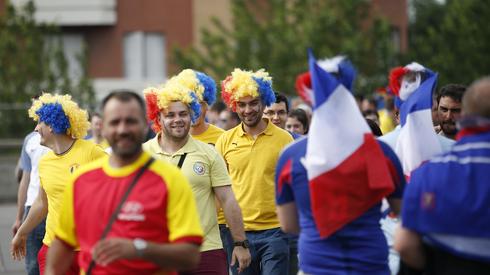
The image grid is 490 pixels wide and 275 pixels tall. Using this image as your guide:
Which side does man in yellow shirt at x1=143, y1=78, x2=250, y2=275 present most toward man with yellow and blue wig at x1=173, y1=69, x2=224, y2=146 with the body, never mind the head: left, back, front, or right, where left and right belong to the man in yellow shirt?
back

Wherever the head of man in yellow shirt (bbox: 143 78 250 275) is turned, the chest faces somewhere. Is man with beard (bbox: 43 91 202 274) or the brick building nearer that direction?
the man with beard

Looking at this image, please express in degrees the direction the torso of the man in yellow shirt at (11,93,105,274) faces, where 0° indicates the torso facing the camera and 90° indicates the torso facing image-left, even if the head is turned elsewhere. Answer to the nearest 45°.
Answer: approximately 45°

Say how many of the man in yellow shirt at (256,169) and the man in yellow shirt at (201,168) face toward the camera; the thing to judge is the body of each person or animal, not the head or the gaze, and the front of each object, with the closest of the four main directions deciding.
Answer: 2

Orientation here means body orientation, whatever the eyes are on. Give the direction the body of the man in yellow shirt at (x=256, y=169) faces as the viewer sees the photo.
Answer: toward the camera

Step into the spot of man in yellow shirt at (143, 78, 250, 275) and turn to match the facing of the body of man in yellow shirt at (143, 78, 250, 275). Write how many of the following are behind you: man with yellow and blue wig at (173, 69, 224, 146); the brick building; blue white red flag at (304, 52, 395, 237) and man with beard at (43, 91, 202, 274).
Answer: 2

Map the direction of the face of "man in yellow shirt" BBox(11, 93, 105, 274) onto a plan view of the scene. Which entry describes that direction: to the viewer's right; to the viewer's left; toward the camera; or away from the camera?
to the viewer's left

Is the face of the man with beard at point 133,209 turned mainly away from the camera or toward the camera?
toward the camera

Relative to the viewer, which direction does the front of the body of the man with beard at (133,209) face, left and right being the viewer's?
facing the viewer

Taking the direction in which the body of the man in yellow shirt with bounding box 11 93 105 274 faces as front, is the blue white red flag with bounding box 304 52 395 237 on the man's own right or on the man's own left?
on the man's own left

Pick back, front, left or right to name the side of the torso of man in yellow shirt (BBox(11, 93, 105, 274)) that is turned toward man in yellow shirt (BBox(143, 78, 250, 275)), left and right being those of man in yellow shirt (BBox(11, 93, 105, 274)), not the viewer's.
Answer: left

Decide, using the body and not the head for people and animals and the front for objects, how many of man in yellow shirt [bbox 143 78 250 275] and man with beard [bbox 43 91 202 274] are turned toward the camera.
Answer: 2
